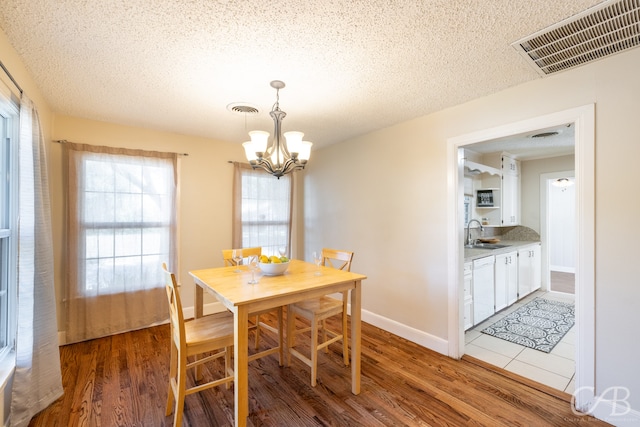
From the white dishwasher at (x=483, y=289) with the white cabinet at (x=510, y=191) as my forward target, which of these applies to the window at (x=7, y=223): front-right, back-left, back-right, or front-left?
back-left

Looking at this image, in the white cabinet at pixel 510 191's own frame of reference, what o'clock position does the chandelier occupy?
The chandelier is roughly at 2 o'clock from the white cabinet.

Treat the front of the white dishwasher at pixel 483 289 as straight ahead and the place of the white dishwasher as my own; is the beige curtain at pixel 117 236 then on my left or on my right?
on my right

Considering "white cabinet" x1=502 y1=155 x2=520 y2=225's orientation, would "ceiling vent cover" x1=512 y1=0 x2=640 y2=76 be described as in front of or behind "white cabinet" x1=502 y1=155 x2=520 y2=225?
in front

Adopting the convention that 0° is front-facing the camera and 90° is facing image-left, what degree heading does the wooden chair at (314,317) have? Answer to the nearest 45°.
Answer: approximately 45°

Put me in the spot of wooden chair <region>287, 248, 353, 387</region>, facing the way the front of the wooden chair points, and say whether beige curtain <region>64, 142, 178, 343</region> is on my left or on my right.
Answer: on my right

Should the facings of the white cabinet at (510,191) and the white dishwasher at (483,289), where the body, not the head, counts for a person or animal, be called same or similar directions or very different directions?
same or similar directions

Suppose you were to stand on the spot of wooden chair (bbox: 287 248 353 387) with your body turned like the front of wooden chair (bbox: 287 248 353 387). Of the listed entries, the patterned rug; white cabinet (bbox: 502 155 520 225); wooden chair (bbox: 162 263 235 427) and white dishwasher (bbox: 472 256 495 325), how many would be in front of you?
1

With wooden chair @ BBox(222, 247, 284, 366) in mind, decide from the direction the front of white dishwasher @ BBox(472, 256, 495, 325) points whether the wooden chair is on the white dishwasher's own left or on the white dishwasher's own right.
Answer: on the white dishwasher's own right

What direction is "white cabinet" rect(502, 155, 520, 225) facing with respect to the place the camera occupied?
facing the viewer and to the right of the viewer

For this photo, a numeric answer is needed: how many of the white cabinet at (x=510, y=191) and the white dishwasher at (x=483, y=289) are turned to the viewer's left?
0

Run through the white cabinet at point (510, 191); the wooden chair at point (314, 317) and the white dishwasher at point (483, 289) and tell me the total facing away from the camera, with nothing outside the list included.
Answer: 0

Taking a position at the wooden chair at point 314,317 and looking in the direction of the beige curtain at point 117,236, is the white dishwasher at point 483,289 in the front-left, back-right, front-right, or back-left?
back-right

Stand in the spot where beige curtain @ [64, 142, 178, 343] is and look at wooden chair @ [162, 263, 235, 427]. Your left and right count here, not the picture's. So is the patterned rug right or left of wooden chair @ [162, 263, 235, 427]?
left

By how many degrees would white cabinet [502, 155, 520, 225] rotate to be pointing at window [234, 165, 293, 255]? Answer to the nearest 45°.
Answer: approximately 90° to its right
